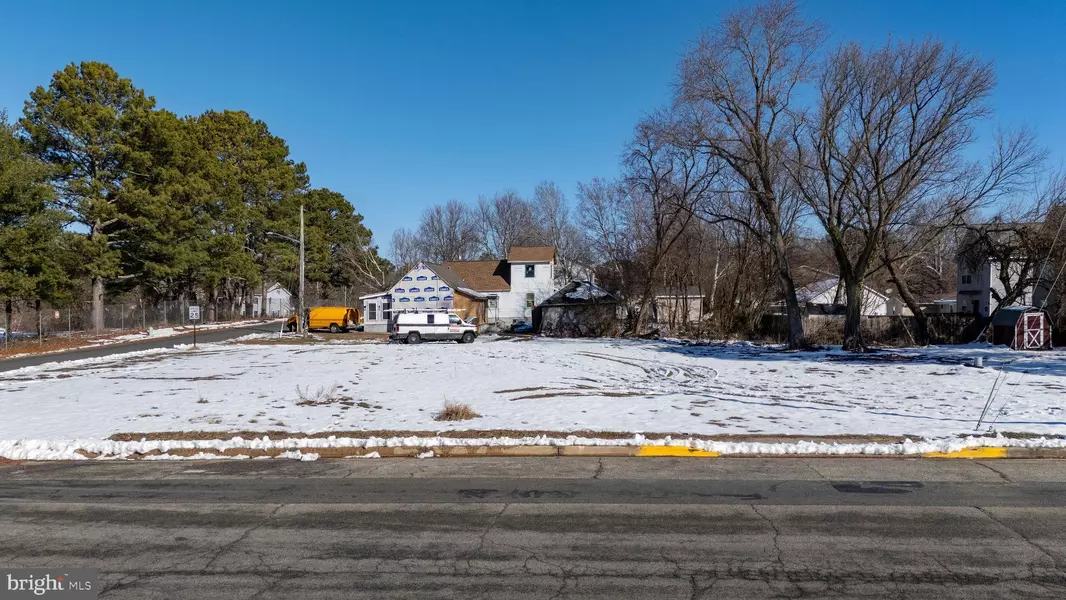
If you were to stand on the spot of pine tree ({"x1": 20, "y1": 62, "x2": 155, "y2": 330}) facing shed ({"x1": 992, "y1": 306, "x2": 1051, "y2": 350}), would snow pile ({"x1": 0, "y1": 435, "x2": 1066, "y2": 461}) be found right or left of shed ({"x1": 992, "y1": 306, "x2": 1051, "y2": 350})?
right

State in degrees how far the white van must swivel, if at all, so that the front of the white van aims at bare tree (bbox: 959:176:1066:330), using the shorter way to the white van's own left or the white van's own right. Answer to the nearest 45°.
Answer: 0° — it already faces it

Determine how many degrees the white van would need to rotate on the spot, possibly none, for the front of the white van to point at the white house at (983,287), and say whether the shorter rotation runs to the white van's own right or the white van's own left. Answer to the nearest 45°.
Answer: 0° — it already faces it

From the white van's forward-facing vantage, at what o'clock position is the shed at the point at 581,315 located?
The shed is roughly at 11 o'clock from the white van.

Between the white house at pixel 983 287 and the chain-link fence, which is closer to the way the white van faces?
the white house

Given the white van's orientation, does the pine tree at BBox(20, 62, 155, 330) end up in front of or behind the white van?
behind

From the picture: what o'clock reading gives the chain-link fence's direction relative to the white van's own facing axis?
The chain-link fence is roughly at 7 o'clock from the white van.

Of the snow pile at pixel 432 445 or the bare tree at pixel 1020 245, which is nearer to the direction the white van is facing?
the bare tree

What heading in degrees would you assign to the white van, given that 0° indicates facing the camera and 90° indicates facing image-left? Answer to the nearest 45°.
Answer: approximately 270°
